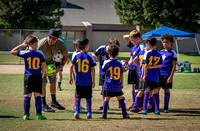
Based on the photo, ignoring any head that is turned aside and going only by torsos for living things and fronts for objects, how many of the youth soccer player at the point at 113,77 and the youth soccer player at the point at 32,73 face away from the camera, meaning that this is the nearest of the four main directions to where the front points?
2

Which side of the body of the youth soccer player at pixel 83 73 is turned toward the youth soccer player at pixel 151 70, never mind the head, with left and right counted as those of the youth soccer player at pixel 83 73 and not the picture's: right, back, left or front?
right

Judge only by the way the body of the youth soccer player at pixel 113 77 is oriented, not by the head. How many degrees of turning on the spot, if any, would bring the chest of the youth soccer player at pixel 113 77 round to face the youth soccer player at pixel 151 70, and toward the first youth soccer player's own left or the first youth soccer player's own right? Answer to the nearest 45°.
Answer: approximately 45° to the first youth soccer player's own right

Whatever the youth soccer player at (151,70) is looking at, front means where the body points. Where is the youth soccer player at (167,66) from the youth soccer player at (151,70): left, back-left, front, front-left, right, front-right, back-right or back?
right

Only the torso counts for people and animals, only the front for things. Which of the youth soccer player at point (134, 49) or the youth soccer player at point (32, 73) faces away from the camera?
the youth soccer player at point (32, 73)

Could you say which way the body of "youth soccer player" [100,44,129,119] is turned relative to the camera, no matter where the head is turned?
away from the camera

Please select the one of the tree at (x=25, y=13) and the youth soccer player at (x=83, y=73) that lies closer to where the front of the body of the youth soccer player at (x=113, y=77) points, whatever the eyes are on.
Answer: the tree

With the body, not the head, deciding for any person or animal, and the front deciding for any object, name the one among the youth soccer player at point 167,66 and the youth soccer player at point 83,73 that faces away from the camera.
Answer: the youth soccer player at point 83,73

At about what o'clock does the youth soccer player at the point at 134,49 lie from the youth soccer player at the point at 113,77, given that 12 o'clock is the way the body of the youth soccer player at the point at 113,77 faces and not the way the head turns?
the youth soccer player at the point at 134,49 is roughly at 1 o'clock from the youth soccer player at the point at 113,77.

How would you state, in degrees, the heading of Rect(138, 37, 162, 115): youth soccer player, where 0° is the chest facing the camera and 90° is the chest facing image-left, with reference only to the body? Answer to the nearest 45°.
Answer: approximately 135°

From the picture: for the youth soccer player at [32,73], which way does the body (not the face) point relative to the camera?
away from the camera

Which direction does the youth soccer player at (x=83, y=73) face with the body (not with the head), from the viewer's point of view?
away from the camera

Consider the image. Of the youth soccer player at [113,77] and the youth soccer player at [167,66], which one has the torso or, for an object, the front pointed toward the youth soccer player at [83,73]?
the youth soccer player at [167,66]

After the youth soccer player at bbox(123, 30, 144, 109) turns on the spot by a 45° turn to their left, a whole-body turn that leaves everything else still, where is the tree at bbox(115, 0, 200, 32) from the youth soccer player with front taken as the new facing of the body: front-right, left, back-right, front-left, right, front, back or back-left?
back
